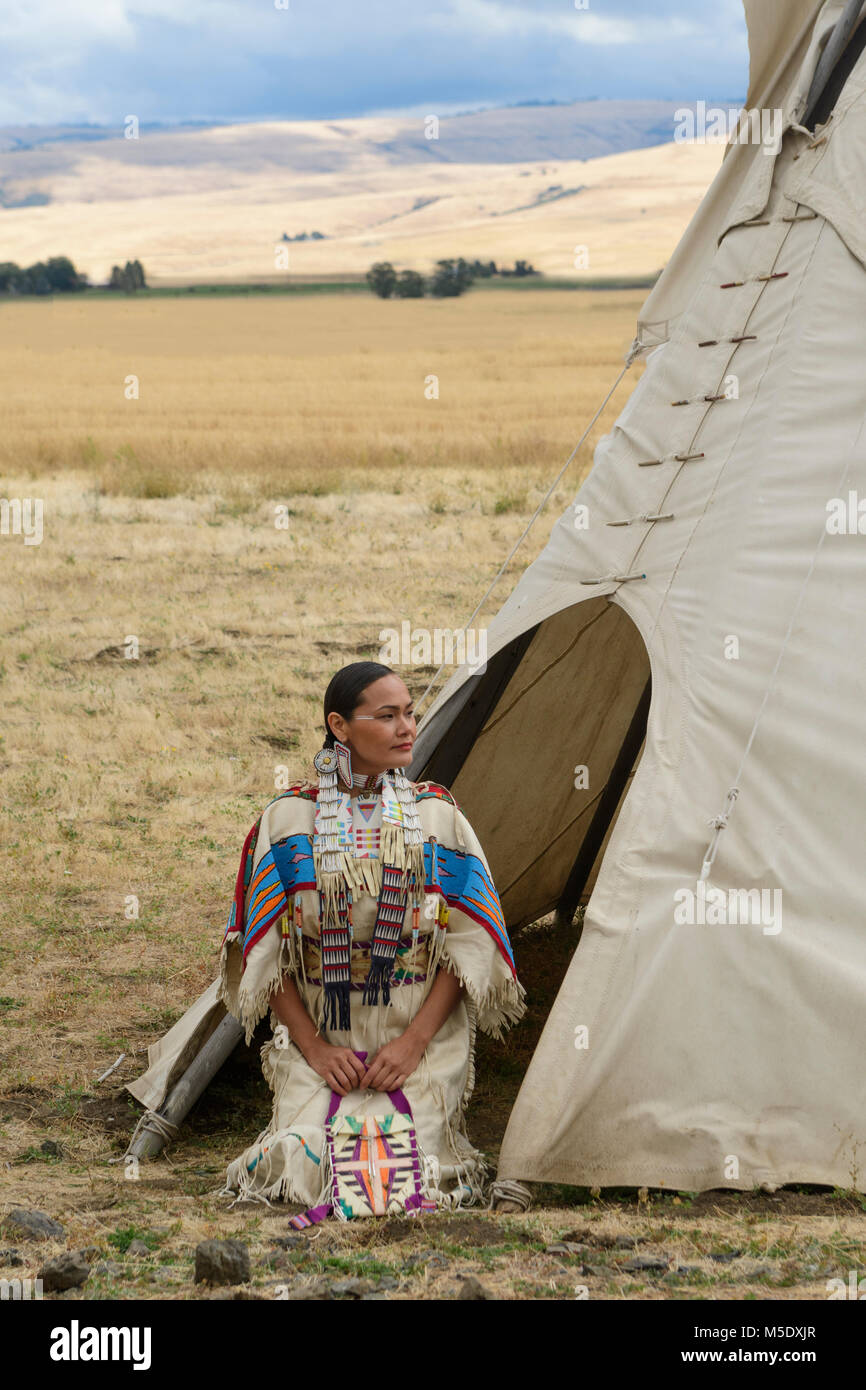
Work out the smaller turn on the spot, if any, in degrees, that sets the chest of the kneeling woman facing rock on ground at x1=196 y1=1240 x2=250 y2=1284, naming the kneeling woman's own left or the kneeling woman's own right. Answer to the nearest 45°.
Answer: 0° — they already face it

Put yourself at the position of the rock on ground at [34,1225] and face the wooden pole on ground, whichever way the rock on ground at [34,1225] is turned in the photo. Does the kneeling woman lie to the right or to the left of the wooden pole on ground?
right

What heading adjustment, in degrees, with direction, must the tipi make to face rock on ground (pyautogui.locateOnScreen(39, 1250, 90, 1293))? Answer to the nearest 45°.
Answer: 0° — it already faces it

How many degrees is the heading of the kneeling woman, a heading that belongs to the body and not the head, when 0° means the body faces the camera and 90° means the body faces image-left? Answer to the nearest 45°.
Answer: approximately 0°

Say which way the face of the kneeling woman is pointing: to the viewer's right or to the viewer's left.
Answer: to the viewer's right

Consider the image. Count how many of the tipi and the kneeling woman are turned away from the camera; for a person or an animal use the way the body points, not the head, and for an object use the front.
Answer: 0

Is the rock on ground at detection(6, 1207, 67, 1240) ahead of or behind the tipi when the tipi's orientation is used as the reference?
ahead

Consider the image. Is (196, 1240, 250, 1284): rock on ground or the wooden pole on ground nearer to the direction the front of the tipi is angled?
the rock on ground

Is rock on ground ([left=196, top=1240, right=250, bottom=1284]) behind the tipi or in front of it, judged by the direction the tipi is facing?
in front
